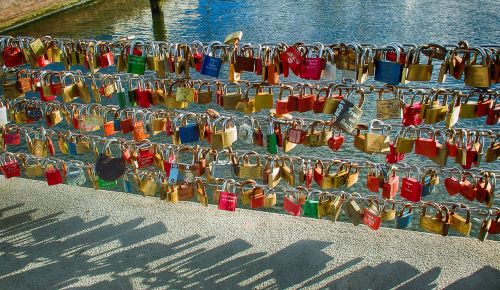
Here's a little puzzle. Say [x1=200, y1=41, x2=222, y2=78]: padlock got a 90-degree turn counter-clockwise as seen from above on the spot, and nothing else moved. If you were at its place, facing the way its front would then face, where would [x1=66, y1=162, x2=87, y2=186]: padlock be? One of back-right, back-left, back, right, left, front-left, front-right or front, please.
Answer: back-left

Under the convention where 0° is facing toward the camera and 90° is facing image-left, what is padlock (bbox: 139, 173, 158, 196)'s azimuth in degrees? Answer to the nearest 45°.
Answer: approximately 0°

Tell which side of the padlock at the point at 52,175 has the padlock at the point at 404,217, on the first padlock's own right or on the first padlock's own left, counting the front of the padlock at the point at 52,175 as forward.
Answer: on the first padlock's own left

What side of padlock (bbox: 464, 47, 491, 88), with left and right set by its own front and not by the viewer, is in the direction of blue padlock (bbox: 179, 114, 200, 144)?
right

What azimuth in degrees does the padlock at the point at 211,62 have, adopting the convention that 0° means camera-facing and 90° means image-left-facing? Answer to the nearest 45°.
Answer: approximately 0°

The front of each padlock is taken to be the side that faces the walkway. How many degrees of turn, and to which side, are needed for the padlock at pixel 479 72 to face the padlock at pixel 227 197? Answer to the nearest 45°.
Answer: approximately 90° to its right

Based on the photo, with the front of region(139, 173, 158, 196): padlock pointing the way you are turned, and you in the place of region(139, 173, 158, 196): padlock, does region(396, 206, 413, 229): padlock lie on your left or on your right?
on your left

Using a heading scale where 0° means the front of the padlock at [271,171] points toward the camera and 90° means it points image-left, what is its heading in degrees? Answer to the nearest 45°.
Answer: approximately 315°

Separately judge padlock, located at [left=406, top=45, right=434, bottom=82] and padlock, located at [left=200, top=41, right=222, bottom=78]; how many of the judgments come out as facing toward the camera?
2
